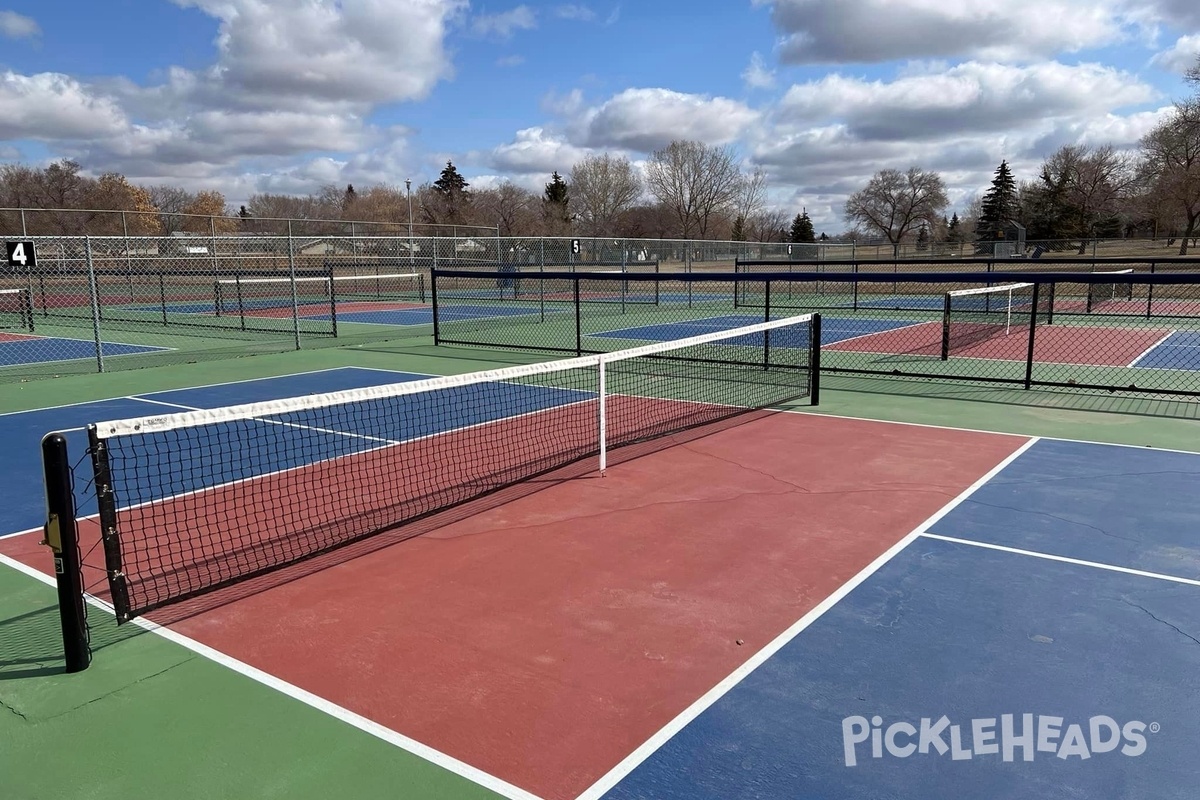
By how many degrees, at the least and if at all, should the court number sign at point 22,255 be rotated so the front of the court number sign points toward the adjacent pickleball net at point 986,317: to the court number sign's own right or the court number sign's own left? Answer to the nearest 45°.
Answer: approximately 90° to the court number sign's own left

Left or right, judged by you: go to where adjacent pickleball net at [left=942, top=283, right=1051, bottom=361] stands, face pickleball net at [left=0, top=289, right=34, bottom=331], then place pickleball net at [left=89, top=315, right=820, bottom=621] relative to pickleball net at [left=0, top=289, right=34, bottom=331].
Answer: left

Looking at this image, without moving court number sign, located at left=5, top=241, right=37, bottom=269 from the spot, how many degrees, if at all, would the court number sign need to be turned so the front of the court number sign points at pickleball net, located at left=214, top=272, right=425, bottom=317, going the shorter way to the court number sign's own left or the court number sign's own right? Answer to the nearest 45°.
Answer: approximately 135° to the court number sign's own left

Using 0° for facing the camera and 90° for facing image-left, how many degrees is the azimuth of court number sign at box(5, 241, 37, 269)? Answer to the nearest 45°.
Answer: approximately 0°

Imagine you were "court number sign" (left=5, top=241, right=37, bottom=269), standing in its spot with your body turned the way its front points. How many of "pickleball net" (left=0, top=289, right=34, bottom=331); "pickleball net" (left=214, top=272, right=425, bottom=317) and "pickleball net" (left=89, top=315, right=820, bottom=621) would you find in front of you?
1

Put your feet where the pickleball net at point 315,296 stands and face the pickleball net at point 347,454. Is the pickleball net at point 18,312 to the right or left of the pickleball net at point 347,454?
right

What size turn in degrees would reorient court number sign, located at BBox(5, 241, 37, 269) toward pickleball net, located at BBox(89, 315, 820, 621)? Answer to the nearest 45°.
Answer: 0° — it already faces it

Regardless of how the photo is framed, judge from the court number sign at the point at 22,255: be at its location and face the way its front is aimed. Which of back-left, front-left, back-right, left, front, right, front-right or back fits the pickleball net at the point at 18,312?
back

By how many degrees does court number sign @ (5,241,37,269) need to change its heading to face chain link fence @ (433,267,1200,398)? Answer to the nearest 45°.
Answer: approximately 90° to its left
